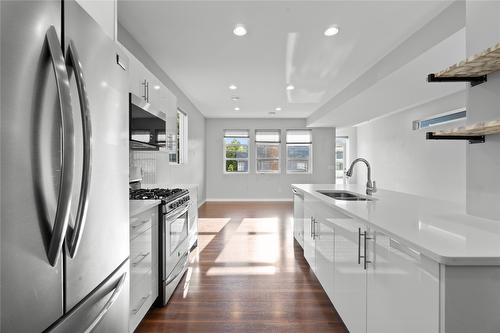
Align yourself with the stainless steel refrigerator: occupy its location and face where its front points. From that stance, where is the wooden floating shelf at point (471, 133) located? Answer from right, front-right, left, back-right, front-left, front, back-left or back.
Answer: front-left

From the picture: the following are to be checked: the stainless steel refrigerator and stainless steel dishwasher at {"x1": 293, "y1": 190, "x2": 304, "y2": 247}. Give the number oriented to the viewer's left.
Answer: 1

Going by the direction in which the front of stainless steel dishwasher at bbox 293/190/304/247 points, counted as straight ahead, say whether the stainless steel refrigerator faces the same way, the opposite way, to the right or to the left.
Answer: the opposite way

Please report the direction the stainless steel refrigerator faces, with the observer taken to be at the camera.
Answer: facing the viewer and to the right of the viewer

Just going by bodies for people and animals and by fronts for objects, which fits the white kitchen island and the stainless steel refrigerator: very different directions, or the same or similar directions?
very different directions

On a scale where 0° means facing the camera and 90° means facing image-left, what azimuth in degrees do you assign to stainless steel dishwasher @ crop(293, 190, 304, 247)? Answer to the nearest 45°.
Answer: approximately 90°

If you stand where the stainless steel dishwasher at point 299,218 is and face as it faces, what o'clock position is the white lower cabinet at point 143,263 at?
the white lower cabinet at point 143,263 is roughly at 10 o'clock from the stainless steel dishwasher at point 299,218.

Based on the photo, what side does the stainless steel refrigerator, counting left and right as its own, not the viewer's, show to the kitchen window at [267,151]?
left

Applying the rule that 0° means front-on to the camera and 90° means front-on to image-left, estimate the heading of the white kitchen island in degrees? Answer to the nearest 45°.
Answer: approximately 45°

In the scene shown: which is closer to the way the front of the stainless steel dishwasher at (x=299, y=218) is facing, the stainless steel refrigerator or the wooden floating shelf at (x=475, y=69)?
the stainless steel refrigerator

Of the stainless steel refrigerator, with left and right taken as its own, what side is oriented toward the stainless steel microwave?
left

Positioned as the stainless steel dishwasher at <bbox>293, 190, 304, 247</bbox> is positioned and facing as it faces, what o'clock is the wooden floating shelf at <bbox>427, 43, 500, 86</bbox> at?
The wooden floating shelf is roughly at 8 o'clock from the stainless steel dishwasher.

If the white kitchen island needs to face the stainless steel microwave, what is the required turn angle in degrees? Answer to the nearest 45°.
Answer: approximately 45° to its right

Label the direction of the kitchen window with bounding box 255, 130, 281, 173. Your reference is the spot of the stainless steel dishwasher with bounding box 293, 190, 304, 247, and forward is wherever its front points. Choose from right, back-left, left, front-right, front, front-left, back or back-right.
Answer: right
